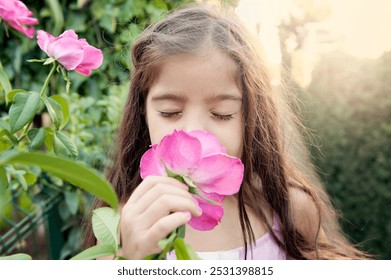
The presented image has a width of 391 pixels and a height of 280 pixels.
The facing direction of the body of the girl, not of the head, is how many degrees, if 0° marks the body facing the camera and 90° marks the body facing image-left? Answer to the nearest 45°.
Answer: approximately 0°

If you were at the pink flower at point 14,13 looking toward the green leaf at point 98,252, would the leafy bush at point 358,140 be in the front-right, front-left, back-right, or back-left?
back-left
